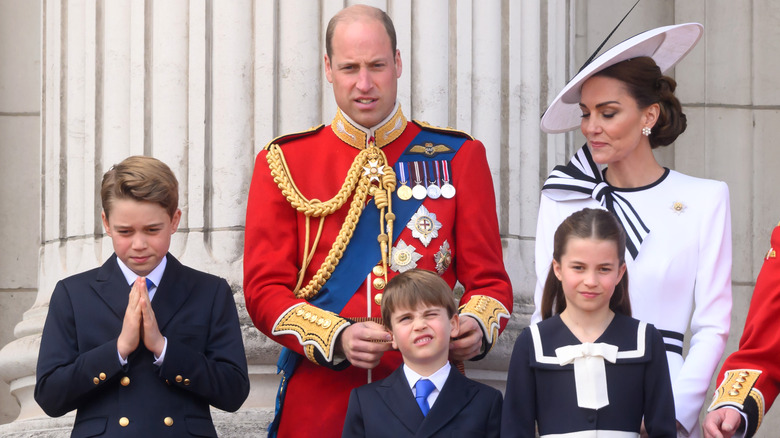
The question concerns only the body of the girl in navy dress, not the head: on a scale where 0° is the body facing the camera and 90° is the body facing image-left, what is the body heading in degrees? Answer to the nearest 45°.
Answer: approximately 0°

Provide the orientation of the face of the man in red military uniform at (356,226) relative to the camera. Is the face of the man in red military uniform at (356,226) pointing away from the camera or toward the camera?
toward the camera

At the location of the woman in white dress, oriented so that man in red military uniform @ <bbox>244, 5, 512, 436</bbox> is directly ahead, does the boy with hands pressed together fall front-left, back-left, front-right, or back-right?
front-left

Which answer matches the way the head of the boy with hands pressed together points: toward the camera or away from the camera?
toward the camera

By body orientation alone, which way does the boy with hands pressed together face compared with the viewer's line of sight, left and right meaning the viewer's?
facing the viewer

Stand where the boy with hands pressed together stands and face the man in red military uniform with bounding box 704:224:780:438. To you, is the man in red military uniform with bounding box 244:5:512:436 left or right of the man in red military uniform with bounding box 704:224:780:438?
left

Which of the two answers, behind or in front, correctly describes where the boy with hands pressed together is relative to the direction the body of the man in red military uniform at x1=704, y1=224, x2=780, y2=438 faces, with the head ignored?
in front

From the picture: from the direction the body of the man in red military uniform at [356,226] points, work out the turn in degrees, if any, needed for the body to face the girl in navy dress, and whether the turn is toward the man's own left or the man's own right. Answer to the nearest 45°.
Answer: approximately 45° to the man's own left

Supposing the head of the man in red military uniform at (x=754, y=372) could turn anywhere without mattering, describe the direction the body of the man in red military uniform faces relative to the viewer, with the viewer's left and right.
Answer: facing the viewer and to the left of the viewer

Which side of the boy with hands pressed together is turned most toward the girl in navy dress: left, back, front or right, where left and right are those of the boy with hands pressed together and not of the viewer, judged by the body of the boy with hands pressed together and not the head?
left

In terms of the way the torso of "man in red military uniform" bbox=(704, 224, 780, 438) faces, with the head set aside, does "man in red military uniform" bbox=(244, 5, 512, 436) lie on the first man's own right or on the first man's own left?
on the first man's own right

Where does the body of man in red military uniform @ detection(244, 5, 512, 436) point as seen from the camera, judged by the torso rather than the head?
toward the camera

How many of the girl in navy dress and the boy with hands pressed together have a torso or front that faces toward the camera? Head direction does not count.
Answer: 2
